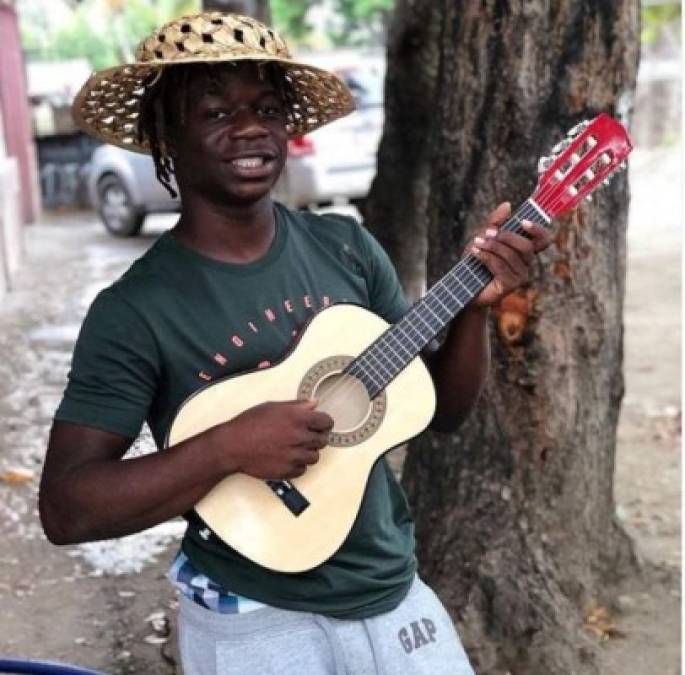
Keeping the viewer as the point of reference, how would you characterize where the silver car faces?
facing away from the viewer and to the left of the viewer

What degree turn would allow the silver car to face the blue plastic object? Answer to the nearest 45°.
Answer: approximately 135° to its left

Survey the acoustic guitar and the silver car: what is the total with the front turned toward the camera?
1

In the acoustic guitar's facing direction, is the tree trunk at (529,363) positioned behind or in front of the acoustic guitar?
behind

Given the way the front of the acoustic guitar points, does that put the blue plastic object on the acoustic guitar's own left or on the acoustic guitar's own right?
on the acoustic guitar's own right

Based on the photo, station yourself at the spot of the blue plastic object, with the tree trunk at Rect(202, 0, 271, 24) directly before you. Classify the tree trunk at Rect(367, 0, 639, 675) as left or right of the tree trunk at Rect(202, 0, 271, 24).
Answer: right

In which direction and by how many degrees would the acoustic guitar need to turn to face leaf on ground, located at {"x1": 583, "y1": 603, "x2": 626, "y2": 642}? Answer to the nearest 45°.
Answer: approximately 135° to its left

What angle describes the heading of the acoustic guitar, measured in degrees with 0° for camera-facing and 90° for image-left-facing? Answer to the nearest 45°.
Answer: approximately 0°

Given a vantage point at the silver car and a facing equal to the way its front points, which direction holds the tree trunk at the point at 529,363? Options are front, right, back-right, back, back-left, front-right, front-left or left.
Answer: back-left
